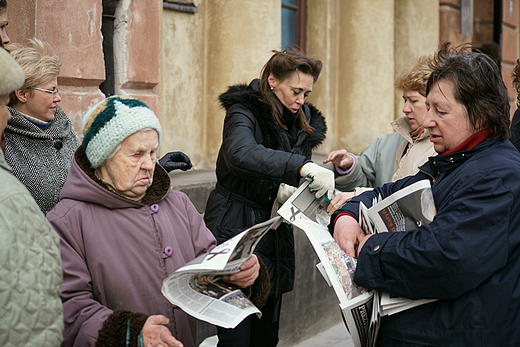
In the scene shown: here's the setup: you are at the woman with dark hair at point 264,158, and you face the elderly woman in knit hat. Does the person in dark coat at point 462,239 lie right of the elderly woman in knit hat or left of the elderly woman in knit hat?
left

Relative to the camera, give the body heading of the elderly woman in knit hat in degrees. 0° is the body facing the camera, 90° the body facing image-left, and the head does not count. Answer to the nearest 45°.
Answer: approximately 315°

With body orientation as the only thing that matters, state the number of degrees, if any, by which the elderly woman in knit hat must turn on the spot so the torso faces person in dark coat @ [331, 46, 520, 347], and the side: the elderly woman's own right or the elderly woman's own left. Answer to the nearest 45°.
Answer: approximately 45° to the elderly woman's own left

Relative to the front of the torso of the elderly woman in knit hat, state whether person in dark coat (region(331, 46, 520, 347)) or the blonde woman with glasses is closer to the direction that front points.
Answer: the person in dark coat

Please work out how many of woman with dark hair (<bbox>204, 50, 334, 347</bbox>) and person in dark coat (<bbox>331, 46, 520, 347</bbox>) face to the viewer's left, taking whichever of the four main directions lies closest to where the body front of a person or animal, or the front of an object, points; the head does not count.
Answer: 1

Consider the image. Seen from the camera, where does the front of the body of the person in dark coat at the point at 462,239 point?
to the viewer's left

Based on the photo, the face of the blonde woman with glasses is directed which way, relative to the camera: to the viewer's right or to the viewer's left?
to the viewer's right

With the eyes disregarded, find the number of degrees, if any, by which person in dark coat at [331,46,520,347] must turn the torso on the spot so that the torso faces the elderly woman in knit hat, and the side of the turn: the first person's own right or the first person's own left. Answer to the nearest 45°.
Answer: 0° — they already face them

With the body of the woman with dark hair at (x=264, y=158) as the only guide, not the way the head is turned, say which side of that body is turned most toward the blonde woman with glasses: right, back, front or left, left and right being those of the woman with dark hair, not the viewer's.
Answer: right
